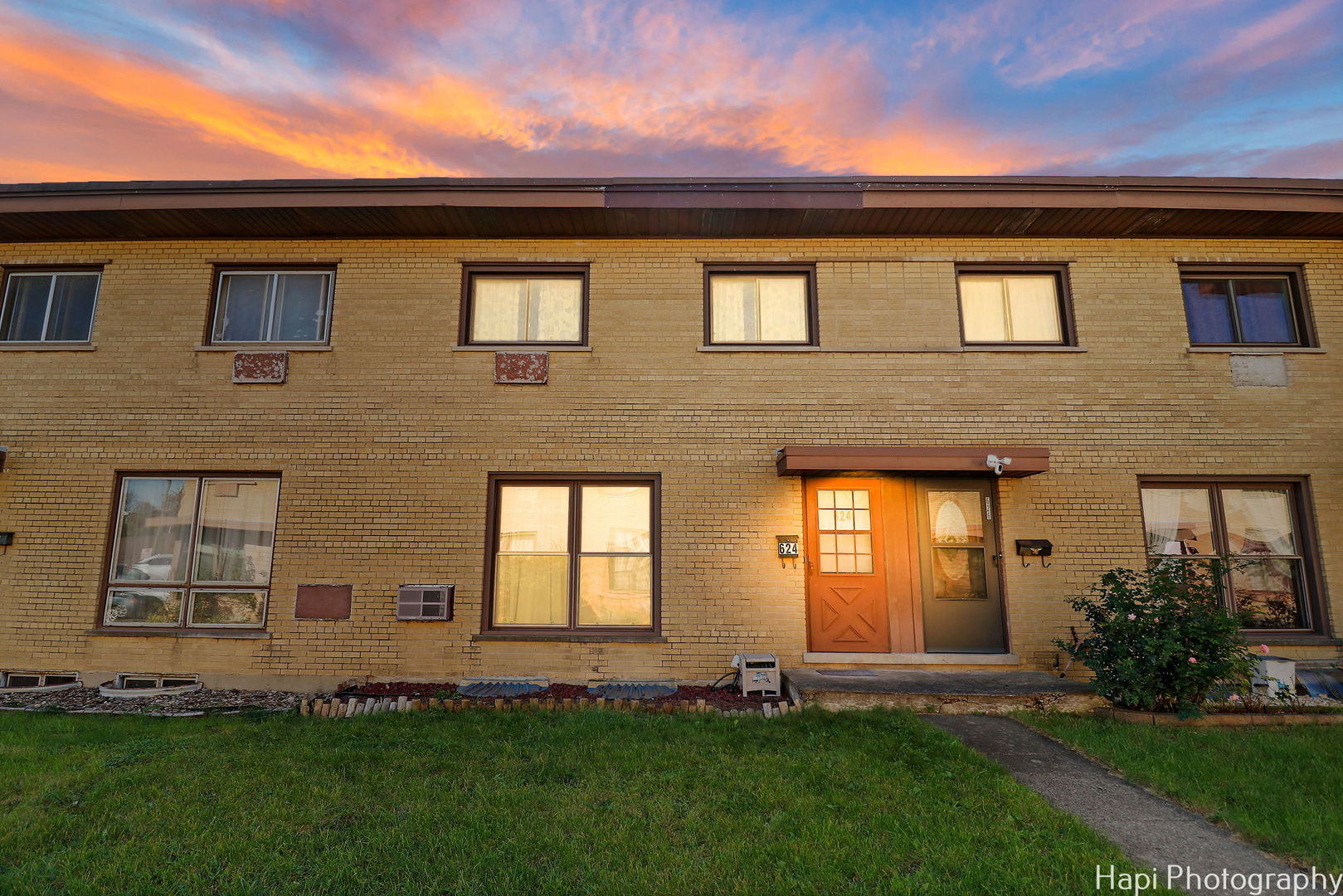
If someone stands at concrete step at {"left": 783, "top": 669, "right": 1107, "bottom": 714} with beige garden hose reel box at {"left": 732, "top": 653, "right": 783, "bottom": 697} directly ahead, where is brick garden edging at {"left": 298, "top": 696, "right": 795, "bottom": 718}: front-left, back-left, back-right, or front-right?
front-left

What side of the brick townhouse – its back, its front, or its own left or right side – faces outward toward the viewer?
front
